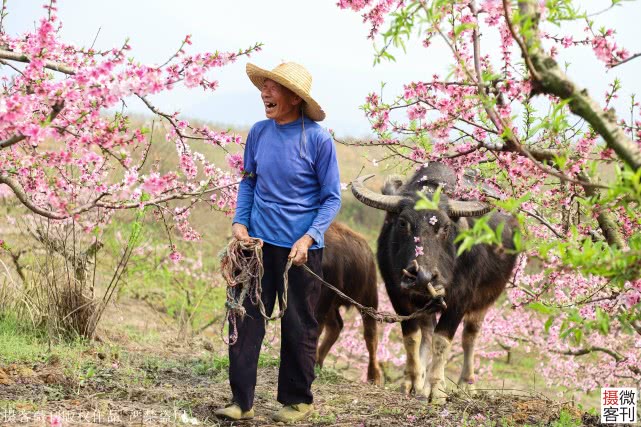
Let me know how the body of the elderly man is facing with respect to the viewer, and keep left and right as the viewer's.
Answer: facing the viewer and to the left of the viewer

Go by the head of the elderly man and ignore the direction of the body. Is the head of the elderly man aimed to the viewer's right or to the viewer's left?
to the viewer's left

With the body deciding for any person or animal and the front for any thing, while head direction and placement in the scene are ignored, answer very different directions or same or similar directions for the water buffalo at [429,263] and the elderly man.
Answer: same or similar directions

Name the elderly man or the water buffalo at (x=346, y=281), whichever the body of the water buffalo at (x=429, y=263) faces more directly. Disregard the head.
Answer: the elderly man

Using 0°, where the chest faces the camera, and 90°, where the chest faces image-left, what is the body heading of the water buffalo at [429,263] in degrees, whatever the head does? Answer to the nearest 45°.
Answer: approximately 45°

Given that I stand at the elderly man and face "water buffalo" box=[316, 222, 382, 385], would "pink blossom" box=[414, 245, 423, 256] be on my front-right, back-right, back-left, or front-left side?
front-right

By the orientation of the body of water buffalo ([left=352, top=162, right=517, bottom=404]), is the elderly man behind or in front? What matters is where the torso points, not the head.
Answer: in front

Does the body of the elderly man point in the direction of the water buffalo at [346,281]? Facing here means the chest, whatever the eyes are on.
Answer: no

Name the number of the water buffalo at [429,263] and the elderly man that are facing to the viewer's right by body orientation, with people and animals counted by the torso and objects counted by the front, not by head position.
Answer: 0

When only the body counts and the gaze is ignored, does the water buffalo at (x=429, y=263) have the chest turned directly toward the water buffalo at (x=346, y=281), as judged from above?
no
